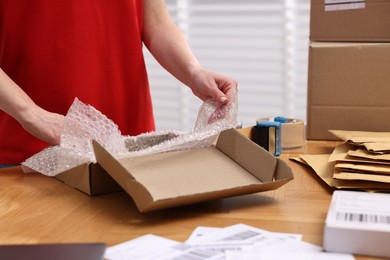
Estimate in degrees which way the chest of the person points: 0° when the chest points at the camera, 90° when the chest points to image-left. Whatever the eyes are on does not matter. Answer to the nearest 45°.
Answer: approximately 315°

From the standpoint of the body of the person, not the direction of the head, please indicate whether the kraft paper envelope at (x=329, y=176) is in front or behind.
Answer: in front

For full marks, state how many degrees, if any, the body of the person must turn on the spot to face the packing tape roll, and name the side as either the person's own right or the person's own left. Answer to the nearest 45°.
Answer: approximately 45° to the person's own left
